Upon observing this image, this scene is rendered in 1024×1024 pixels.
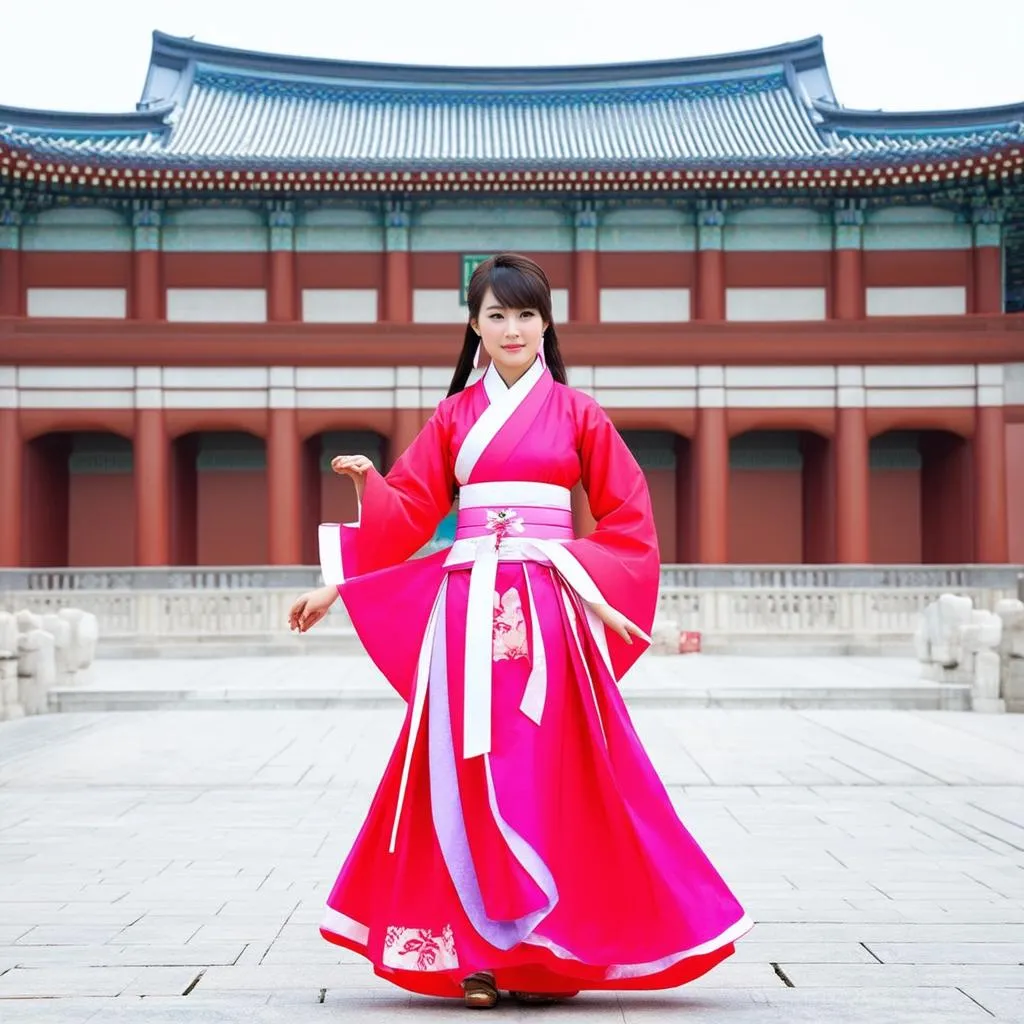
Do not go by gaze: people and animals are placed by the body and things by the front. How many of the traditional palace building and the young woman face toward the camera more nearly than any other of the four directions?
2

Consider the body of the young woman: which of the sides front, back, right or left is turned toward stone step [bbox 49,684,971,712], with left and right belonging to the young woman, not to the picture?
back

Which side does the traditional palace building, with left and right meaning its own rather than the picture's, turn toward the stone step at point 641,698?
front

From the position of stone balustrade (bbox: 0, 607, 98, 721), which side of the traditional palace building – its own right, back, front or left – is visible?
front

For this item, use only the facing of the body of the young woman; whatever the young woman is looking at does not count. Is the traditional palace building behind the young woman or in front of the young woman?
behind

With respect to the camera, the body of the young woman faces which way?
toward the camera

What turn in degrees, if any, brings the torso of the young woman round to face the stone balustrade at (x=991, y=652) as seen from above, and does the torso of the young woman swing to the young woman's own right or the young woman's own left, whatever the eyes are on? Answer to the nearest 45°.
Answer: approximately 135° to the young woman's own left

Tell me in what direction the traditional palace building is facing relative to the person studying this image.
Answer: facing the viewer
